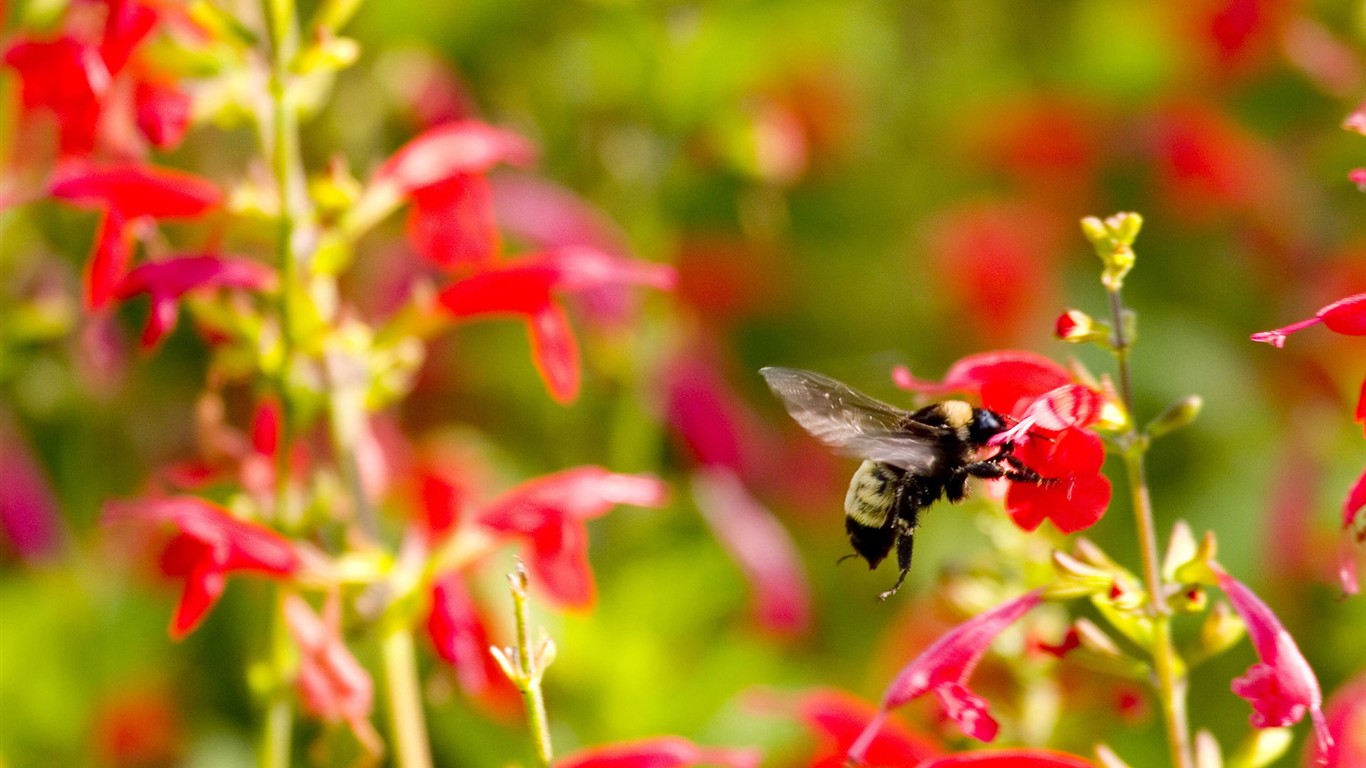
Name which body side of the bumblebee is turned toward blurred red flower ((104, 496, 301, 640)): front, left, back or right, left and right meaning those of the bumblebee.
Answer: back

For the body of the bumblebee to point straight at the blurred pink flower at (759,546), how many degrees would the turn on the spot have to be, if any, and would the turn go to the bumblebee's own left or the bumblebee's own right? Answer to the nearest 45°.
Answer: approximately 90° to the bumblebee's own left

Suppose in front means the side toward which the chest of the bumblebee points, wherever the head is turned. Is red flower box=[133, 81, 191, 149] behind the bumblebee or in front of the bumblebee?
behind

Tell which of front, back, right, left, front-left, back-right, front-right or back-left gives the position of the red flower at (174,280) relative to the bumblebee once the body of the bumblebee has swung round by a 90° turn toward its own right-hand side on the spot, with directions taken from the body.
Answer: right

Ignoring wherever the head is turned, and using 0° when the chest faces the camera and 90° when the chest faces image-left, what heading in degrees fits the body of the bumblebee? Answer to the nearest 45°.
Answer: approximately 270°
